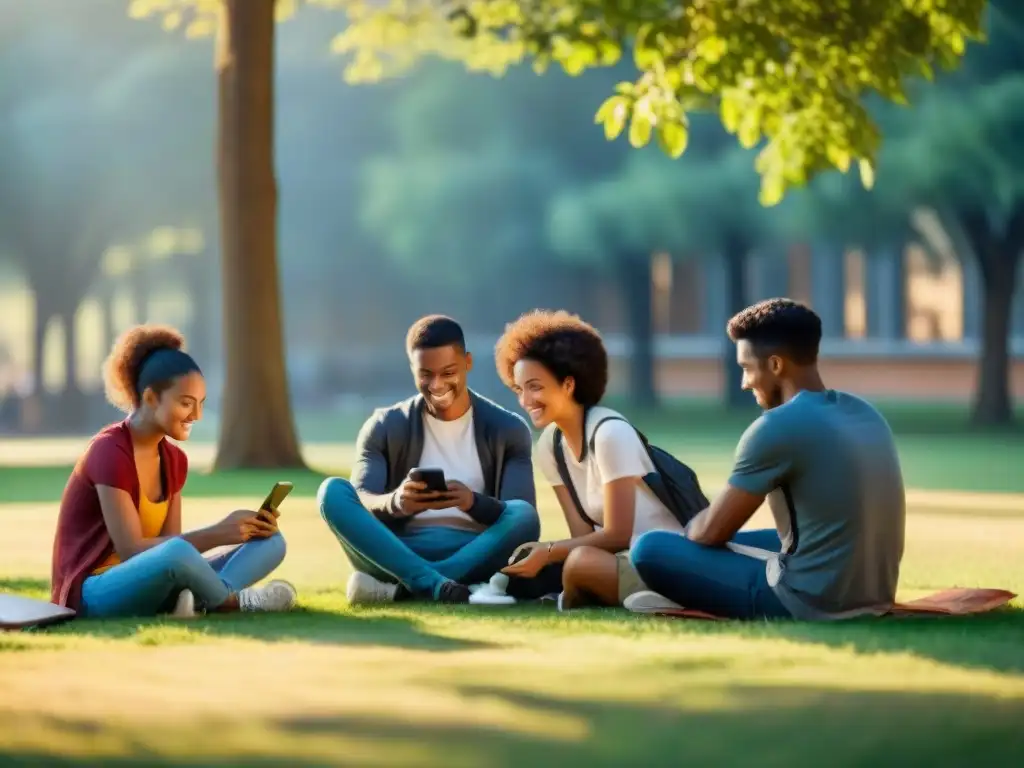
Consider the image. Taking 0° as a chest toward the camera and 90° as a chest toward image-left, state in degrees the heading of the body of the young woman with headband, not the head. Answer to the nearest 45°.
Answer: approximately 315°

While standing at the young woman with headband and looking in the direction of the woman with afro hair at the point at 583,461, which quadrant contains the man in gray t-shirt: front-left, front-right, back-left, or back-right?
front-right

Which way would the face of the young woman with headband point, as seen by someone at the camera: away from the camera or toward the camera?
toward the camera

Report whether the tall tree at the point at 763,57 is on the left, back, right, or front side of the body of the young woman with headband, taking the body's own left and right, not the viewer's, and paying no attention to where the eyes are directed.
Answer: left

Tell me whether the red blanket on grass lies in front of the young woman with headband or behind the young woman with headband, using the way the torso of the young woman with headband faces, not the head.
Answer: in front

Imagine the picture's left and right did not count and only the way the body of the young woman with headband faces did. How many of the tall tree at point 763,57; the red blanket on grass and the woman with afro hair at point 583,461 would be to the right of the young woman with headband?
0

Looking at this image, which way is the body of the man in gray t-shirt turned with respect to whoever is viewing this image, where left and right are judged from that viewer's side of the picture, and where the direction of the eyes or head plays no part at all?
facing away from the viewer and to the left of the viewer

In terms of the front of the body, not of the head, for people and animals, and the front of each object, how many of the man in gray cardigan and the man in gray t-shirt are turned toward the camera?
1

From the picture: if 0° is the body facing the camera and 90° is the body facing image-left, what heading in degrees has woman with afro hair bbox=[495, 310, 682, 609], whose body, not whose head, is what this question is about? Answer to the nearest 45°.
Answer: approximately 45°

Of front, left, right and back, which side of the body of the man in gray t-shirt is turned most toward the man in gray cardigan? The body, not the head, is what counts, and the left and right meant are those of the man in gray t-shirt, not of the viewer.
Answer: front

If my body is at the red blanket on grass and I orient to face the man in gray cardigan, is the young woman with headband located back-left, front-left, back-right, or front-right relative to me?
front-left

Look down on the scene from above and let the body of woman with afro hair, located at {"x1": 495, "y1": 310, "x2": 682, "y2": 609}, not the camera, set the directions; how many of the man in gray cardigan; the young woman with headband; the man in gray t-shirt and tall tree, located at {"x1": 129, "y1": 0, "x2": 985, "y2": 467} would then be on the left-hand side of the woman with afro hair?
1

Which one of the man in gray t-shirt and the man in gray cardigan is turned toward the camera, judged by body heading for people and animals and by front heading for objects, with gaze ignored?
the man in gray cardigan

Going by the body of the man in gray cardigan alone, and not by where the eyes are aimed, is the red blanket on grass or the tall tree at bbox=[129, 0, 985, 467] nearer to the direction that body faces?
the red blanket on grass

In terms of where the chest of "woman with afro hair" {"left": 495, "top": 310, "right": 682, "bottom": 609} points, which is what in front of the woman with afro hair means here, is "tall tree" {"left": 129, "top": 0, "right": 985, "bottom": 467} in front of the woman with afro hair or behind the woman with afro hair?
behind

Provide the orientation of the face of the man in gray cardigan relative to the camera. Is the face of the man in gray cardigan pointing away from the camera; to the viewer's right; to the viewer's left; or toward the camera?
toward the camera

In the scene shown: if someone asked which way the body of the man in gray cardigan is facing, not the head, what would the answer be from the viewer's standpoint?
toward the camera

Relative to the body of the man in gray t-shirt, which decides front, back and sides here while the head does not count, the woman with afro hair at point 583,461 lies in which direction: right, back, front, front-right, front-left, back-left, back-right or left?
front
